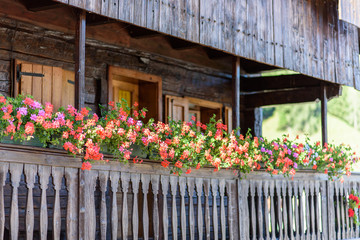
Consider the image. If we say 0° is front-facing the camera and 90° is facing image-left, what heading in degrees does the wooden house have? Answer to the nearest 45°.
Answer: approximately 315°
